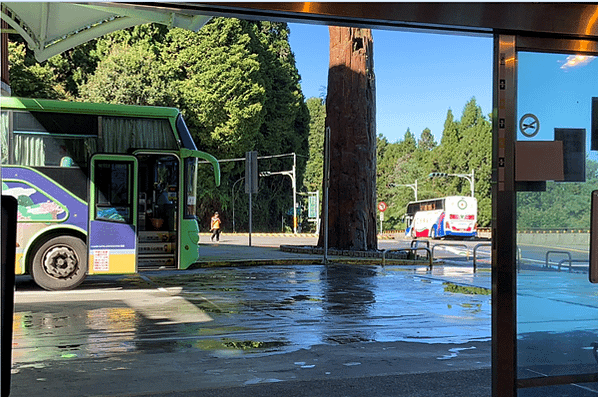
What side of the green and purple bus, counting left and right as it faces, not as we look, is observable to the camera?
right

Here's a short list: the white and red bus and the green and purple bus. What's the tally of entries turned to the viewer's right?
1

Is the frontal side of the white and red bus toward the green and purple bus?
no

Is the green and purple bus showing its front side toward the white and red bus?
no

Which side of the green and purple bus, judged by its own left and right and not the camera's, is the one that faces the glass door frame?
right

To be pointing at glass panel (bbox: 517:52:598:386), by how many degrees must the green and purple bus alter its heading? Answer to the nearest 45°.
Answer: approximately 90° to its right
